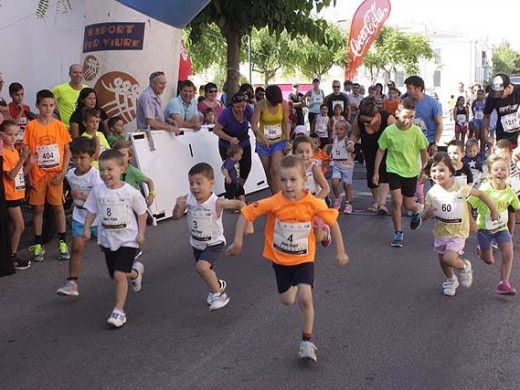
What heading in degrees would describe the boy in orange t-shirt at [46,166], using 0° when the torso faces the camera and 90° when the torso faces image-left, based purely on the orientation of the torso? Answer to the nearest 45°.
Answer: approximately 0°

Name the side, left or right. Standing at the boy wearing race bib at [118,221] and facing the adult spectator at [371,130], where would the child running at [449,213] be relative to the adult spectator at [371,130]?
right

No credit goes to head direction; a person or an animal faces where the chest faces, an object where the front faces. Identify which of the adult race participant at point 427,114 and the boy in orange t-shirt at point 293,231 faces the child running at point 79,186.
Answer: the adult race participant

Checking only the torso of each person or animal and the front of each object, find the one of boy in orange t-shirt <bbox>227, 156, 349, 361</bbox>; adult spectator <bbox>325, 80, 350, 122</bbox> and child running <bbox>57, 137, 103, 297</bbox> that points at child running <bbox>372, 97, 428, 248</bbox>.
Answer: the adult spectator

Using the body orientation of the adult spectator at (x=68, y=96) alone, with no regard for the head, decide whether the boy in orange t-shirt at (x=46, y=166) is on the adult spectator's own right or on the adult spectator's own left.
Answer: on the adult spectator's own right

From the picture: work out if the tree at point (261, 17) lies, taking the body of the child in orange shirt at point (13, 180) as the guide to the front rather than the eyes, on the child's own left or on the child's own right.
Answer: on the child's own left

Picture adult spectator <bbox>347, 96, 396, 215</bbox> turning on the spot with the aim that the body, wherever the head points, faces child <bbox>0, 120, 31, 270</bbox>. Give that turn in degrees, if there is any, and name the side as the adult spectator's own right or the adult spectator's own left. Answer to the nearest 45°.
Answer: approximately 45° to the adult spectator's own right

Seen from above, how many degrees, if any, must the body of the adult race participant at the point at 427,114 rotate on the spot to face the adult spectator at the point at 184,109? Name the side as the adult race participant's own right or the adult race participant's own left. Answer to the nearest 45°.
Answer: approximately 45° to the adult race participant's own right

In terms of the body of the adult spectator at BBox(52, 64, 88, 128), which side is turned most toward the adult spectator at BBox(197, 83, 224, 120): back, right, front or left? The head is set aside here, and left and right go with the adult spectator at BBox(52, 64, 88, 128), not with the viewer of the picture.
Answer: left

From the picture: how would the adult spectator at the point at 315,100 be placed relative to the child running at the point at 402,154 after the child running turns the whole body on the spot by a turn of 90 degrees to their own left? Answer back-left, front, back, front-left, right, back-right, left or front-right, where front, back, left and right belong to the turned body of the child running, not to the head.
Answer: left
